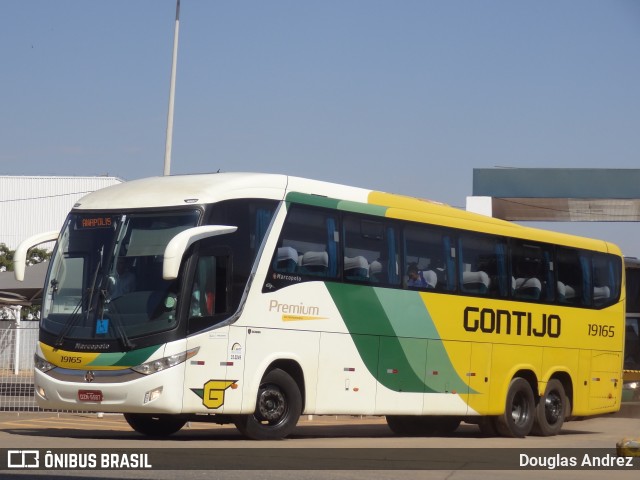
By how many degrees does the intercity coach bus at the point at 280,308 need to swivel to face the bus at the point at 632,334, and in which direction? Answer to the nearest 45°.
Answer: approximately 180°

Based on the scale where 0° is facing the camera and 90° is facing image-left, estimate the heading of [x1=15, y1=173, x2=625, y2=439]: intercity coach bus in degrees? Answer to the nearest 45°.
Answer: approximately 45°

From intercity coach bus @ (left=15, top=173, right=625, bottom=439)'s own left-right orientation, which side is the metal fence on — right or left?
on its right
